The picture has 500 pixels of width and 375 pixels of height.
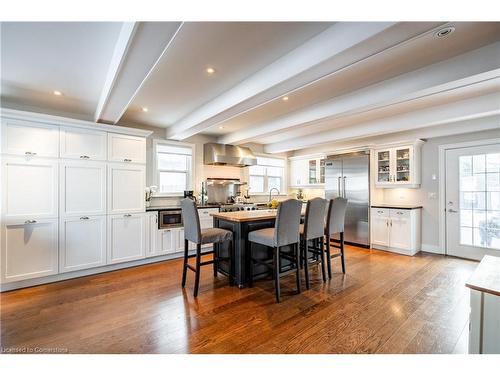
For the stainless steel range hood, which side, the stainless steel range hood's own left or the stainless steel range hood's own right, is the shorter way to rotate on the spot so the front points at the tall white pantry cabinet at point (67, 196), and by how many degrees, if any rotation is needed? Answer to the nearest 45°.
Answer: approximately 90° to the stainless steel range hood's own right

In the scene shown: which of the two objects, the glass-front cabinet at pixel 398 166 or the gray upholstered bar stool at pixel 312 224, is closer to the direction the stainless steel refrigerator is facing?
the gray upholstered bar stool

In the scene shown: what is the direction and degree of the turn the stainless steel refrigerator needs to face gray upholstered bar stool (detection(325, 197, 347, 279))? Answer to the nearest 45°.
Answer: approximately 45° to its left

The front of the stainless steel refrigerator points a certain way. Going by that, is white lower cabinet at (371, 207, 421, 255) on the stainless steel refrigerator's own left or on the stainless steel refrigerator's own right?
on the stainless steel refrigerator's own left

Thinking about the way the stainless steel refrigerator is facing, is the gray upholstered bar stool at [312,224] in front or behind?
in front

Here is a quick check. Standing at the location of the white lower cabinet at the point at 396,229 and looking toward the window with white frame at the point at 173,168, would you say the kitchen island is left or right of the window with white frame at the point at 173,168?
left

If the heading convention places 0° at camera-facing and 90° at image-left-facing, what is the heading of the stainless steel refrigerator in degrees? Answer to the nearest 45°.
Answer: approximately 45°

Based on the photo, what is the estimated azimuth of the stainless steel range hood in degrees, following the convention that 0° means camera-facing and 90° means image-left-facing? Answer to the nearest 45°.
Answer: approximately 315°

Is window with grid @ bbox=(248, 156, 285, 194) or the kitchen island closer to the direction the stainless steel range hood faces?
the kitchen island

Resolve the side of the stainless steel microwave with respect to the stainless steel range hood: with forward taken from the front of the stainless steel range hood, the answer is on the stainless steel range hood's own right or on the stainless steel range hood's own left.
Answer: on the stainless steel range hood's own right

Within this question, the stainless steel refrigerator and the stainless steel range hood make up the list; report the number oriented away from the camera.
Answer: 0
